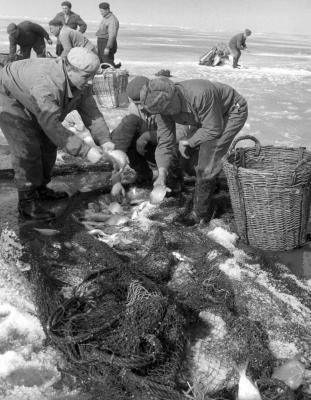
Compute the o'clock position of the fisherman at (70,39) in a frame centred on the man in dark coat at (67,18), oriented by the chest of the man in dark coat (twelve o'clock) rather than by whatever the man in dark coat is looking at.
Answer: The fisherman is roughly at 12 o'clock from the man in dark coat.

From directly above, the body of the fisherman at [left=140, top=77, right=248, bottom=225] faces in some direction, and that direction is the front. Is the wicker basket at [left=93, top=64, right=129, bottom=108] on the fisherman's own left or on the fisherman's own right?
on the fisherman's own right

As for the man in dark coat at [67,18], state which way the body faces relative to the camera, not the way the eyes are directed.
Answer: toward the camera

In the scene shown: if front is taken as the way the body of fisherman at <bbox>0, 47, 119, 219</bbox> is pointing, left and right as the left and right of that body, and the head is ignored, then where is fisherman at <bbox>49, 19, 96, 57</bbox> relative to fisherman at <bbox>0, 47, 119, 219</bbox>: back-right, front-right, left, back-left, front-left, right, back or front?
left

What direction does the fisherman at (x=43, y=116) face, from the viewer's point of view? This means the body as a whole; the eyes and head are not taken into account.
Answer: to the viewer's right

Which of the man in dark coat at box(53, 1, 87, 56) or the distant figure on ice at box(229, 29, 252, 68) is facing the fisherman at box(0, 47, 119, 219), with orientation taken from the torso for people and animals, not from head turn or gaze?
the man in dark coat

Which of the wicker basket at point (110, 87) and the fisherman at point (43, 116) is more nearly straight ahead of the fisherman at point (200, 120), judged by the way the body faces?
the fisherman

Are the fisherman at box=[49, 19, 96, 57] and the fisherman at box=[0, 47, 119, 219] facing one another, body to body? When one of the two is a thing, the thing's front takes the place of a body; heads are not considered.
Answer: no

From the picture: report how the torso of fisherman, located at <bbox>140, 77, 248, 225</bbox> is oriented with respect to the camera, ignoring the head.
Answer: to the viewer's left

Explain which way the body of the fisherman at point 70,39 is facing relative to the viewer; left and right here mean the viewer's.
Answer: facing to the left of the viewer

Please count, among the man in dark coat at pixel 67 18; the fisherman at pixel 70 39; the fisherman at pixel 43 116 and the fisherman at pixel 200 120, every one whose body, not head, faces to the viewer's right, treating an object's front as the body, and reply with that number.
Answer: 1

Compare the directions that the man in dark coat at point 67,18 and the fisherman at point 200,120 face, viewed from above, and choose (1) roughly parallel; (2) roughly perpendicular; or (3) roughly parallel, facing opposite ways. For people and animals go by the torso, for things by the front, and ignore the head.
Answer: roughly perpendicular

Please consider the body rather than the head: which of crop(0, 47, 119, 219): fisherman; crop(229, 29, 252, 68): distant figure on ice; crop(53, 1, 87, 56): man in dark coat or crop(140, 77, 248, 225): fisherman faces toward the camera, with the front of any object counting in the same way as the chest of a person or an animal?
the man in dark coat

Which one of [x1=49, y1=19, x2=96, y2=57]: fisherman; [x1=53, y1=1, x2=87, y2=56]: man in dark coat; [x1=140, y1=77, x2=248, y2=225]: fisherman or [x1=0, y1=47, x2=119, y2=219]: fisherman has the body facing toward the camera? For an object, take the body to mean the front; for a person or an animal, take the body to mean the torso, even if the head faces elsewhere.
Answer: the man in dark coat
